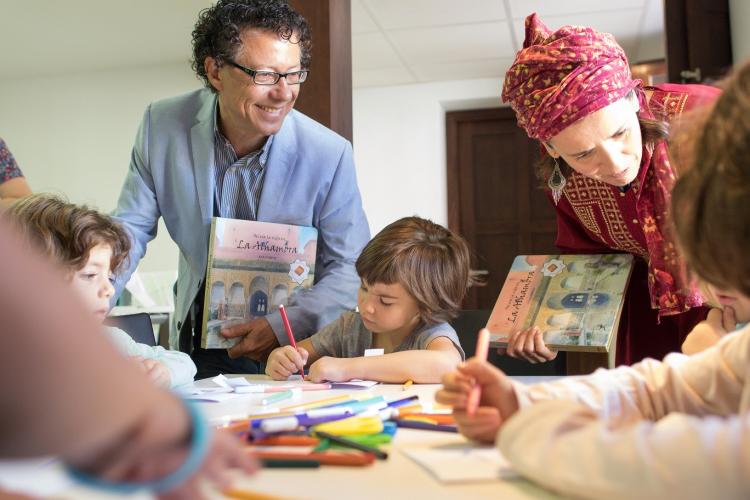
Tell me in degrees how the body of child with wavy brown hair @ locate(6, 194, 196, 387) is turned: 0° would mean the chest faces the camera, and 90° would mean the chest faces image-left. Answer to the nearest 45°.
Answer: approximately 315°

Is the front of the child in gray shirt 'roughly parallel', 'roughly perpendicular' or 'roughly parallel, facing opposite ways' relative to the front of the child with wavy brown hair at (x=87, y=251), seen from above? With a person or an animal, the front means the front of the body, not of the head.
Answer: roughly perpendicular

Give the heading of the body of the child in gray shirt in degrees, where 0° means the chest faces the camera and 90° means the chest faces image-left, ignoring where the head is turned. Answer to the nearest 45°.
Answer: approximately 45°

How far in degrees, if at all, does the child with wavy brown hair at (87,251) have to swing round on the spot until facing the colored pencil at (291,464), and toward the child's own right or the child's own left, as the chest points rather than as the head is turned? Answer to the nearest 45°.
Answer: approximately 45° to the child's own right

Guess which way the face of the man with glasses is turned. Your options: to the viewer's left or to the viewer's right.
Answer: to the viewer's right

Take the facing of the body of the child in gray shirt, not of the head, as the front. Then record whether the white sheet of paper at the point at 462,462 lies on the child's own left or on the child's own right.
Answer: on the child's own left

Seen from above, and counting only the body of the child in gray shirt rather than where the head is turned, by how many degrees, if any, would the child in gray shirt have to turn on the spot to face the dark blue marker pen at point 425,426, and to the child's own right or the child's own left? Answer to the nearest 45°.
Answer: approximately 45° to the child's own left
